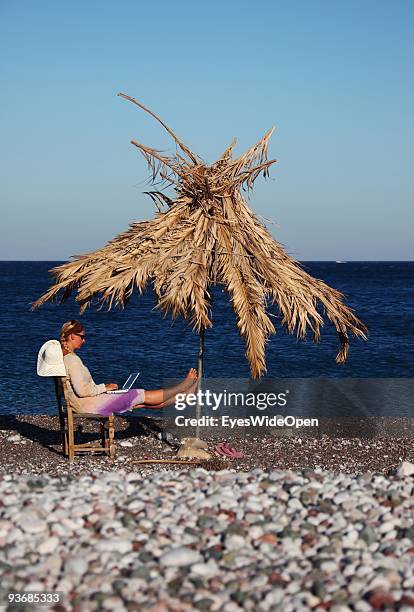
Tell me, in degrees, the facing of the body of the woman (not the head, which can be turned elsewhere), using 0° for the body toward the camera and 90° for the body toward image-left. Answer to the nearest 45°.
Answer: approximately 270°

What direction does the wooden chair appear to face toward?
to the viewer's right

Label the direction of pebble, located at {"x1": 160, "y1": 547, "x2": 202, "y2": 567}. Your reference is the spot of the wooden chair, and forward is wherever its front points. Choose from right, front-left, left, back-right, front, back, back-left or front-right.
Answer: right

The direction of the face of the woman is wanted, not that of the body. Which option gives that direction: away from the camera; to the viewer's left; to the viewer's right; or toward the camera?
to the viewer's right

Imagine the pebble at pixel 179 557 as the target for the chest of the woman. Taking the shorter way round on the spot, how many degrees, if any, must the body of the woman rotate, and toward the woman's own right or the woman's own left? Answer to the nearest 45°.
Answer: approximately 90° to the woman's own right
